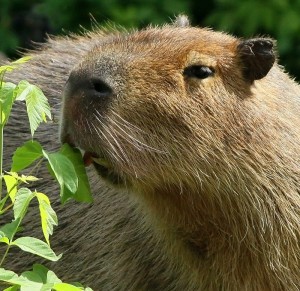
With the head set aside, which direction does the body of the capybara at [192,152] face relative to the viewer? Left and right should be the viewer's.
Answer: facing the viewer and to the left of the viewer

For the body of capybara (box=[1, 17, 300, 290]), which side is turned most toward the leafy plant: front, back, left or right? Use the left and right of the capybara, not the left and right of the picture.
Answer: front
